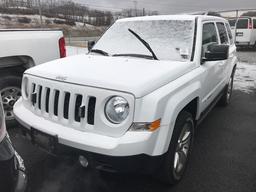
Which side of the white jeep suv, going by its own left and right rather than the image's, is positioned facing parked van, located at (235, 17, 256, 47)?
back

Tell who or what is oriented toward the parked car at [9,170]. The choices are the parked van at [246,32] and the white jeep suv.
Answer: the white jeep suv

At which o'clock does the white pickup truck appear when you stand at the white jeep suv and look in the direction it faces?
The white pickup truck is roughly at 3 o'clock from the white jeep suv.

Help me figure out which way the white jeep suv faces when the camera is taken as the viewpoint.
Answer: facing the viewer and to the left of the viewer

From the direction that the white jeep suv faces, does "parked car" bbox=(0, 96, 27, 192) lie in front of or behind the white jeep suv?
in front
